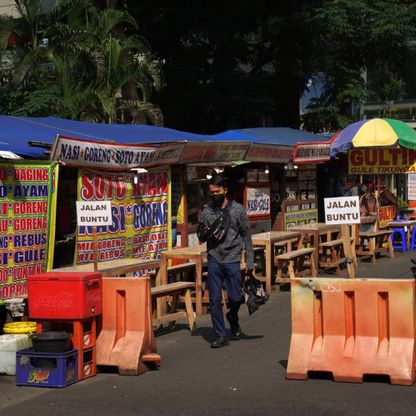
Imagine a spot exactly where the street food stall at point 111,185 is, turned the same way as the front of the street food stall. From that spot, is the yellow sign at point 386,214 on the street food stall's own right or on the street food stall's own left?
on the street food stall's own left

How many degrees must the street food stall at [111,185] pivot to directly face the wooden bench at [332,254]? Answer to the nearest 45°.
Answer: approximately 90° to its left

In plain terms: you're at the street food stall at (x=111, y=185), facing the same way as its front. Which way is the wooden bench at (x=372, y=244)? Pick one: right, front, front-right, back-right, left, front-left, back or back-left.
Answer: left

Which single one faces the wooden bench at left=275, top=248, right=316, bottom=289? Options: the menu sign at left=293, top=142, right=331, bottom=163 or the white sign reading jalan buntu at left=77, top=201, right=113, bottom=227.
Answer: the menu sign

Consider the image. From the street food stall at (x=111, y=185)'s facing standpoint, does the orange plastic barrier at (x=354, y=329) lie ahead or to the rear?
ahead

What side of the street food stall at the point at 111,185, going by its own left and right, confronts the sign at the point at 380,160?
left

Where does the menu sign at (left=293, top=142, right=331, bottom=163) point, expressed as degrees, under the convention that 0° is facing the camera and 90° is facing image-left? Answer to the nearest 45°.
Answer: approximately 0°

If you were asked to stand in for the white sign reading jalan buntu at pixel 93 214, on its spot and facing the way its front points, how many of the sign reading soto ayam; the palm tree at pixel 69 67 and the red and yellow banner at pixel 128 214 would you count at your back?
3

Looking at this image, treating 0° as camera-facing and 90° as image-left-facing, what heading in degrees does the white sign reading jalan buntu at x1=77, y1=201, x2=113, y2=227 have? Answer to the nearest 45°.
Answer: approximately 0°

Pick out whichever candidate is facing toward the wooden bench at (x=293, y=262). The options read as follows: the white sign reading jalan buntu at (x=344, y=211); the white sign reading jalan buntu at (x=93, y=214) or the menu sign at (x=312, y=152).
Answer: the menu sign

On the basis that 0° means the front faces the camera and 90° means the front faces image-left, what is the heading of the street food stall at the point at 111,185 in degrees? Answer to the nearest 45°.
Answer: approximately 315°
